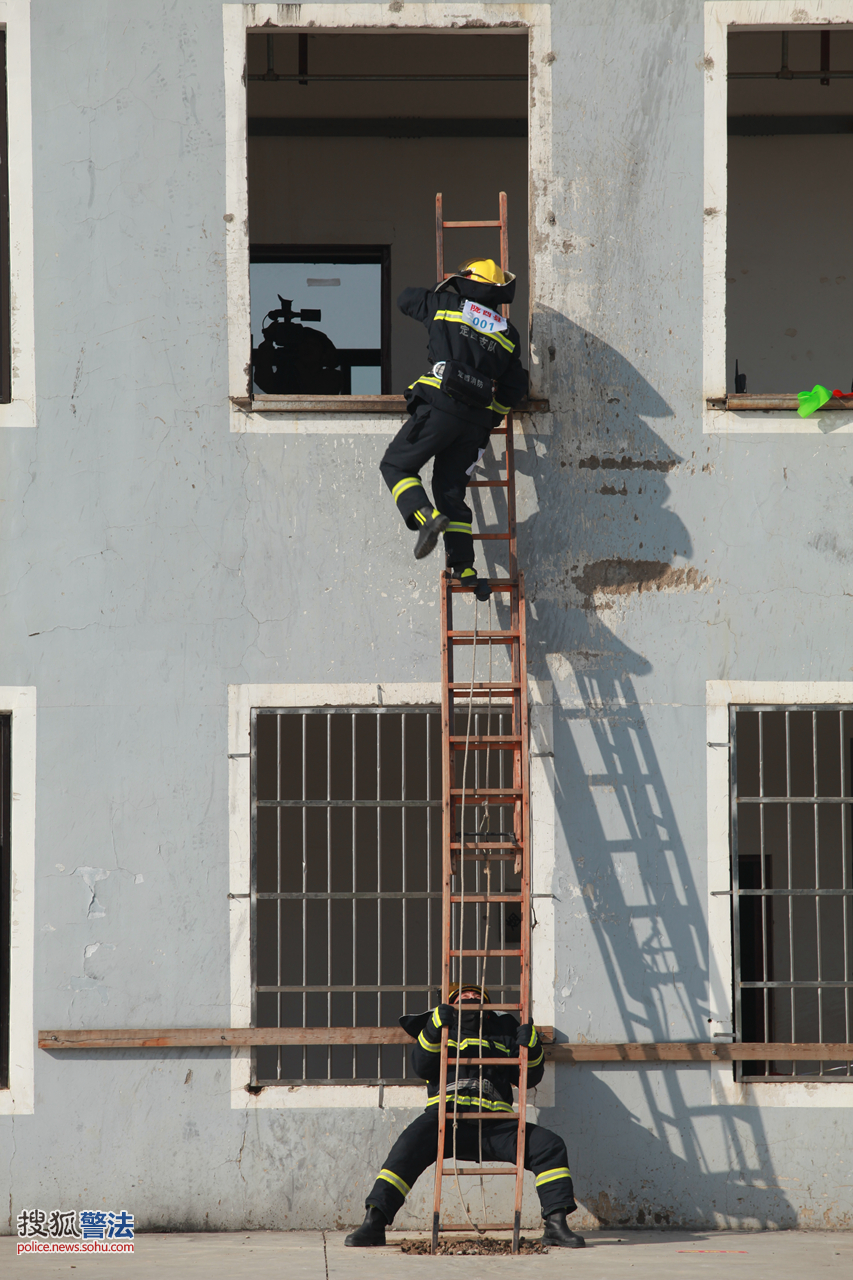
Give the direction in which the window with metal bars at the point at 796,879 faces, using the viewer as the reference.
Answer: facing the viewer

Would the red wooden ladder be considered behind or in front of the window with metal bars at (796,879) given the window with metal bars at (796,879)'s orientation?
in front

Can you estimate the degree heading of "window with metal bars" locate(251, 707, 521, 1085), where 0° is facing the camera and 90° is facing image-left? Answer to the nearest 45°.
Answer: approximately 0°

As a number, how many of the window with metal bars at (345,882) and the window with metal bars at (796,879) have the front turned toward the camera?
2

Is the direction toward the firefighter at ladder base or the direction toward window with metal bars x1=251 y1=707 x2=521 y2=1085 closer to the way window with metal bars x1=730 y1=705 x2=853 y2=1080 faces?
the firefighter at ladder base

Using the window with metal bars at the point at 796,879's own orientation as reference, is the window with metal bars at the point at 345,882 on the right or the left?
on its right

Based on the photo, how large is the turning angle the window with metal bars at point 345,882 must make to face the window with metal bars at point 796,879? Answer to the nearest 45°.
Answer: approximately 90° to its left
